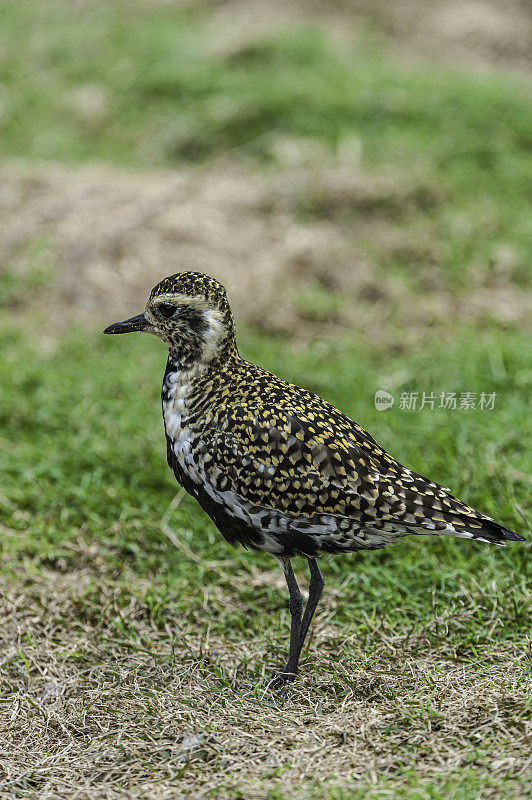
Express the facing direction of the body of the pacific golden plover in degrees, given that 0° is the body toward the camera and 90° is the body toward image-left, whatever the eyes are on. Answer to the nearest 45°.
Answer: approximately 90°
